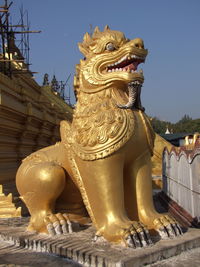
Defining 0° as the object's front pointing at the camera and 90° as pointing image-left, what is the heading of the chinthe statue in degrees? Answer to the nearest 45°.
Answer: approximately 315°
